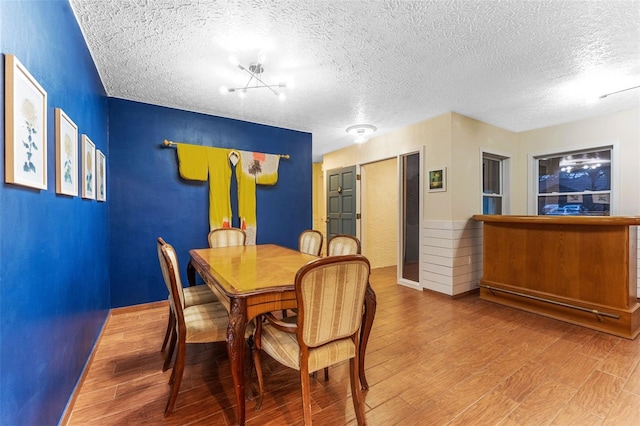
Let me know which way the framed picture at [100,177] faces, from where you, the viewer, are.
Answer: facing to the right of the viewer

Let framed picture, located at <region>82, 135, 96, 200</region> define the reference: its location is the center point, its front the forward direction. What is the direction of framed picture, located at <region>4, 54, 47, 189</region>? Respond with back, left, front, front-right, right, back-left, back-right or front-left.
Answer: right

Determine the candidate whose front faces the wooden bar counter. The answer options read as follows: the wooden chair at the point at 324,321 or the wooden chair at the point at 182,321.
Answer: the wooden chair at the point at 182,321

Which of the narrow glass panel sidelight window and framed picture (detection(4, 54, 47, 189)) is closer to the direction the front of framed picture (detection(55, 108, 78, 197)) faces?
the narrow glass panel sidelight window

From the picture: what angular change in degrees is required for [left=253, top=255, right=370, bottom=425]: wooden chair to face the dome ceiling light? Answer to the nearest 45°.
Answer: approximately 45° to its right

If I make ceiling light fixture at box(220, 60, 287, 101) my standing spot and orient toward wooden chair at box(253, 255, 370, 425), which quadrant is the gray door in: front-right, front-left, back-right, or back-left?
back-left

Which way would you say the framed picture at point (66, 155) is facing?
to the viewer's right

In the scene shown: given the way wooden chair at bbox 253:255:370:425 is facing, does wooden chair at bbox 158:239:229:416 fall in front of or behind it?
in front

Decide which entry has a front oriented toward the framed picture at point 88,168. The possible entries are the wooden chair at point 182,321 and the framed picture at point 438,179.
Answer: the framed picture at point 438,179

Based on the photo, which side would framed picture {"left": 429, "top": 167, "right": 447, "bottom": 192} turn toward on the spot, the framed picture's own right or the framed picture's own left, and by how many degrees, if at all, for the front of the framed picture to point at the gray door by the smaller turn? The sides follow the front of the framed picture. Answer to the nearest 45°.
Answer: approximately 90° to the framed picture's own right

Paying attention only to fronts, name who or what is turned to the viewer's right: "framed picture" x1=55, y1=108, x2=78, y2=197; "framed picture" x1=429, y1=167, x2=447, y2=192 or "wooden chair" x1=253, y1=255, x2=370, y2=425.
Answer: "framed picture" x1=55, y1=108, x2=78, y2=197

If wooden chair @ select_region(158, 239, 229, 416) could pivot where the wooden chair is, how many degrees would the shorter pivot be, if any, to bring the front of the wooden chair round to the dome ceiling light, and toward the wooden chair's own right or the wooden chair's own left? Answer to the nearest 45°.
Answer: approximately 45° to the wooden chair's own left

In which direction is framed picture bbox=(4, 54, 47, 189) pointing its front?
to the viewer's right

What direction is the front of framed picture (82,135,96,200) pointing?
to the viewer's right

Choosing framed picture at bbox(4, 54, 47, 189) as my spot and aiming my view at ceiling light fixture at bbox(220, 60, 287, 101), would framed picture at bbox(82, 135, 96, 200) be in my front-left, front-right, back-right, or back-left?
front-left
